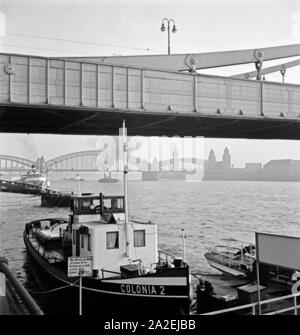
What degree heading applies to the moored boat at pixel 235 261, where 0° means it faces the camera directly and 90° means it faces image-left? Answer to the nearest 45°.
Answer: approximately 135°
